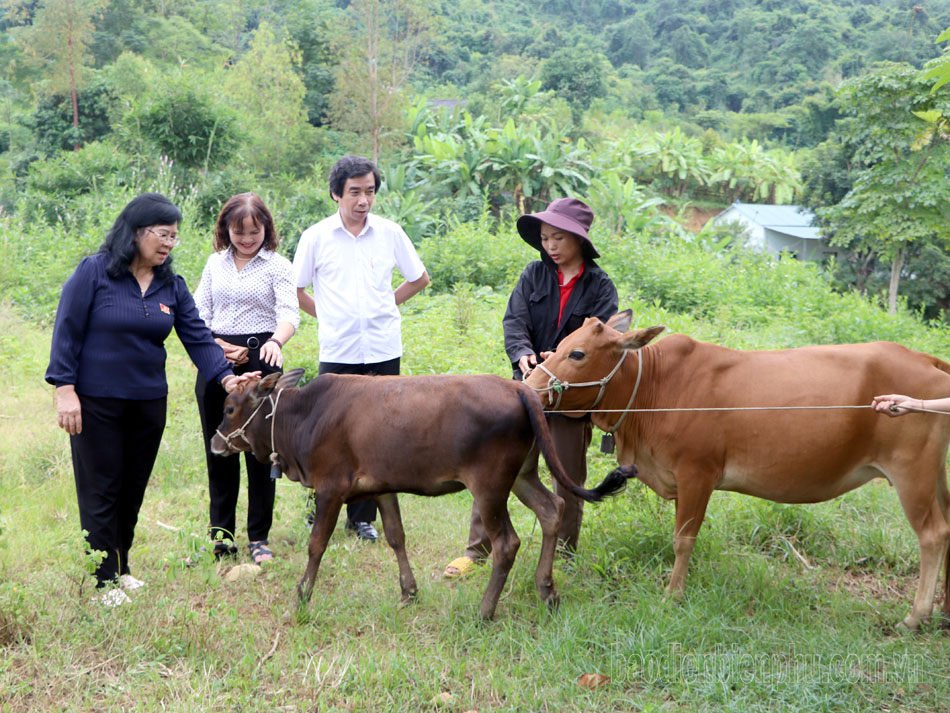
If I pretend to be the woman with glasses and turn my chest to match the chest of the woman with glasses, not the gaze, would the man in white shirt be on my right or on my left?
on my left

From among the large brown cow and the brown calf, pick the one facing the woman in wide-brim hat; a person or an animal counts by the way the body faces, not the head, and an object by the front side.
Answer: the large brown cow

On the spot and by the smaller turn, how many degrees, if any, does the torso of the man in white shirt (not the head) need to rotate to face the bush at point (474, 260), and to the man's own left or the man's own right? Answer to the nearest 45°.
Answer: approximately 180°

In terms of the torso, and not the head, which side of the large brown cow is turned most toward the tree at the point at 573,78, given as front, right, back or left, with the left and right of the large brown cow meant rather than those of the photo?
right

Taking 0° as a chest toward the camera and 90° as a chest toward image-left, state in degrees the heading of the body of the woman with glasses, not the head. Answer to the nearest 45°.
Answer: approximately 315°

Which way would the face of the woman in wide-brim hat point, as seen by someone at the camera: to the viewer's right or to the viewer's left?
to the viewer's left

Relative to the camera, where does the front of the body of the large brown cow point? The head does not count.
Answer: to the viewer's left

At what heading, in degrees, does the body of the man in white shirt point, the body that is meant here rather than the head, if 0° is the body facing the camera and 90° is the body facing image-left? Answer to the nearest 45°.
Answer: approximately 0°

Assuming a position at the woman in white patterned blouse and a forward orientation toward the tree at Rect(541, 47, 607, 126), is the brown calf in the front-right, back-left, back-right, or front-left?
back-right

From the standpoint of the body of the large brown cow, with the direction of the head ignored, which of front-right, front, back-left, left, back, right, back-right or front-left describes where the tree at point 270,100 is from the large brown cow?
front-right

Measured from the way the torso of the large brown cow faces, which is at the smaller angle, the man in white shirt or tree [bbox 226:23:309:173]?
the man in white shirt

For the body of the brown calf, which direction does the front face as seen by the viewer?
to the viewer's left

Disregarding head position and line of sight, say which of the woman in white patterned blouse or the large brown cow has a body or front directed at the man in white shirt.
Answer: the large brown cow

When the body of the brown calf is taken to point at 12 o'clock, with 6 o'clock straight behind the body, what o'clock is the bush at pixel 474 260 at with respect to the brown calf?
The bush is roughly at 3 o'clock from the brown calf.
